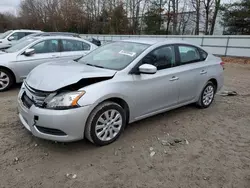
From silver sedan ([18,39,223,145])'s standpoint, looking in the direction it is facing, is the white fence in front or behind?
behind

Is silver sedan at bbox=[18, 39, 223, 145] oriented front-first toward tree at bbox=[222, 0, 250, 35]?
no

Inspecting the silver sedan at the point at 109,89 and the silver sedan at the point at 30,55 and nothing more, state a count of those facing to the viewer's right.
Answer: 0

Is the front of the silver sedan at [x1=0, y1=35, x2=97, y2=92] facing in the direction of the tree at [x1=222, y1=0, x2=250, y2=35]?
no

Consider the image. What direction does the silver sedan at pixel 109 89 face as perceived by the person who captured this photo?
facing the viewer and to the left of the viewer

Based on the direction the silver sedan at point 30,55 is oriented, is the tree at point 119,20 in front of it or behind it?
behind

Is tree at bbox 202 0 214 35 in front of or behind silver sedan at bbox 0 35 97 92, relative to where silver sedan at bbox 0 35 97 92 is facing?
behind

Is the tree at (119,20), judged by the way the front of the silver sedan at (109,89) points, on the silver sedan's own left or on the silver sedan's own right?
on the silver sedan's own right

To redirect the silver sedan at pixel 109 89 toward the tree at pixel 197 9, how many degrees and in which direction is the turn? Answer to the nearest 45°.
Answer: approximately 135° to its right

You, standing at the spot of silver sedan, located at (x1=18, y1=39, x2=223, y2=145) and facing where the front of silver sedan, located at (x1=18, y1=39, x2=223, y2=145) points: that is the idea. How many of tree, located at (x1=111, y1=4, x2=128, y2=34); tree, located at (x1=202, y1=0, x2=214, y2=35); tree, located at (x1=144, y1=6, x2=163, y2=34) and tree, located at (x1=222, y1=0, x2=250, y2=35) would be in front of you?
0

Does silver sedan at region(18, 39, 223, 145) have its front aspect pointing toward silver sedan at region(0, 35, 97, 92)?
no

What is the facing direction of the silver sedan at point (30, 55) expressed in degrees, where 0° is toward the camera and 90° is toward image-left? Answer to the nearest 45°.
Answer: approximately 45°

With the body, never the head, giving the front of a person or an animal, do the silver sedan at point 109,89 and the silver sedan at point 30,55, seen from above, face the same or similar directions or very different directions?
same or similar directions
